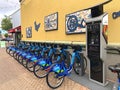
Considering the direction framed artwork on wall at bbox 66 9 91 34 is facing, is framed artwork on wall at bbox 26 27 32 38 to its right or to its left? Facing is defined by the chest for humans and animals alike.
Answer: on its right

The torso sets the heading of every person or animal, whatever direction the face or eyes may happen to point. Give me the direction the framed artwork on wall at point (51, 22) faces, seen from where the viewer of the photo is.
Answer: facing the viewer and to the left of the viewer

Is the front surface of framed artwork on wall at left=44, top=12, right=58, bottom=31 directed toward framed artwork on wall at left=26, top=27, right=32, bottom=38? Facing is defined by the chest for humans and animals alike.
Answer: no

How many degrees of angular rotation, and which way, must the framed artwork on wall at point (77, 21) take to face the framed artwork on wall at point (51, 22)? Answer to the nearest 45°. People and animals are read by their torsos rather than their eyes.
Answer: approximately 90° to its right

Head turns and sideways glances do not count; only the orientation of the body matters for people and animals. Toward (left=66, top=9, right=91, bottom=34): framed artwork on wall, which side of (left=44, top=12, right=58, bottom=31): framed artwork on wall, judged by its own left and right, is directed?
left

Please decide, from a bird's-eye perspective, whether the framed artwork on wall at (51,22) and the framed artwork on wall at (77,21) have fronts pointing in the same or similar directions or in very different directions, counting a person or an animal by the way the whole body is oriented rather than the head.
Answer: same or similar directions

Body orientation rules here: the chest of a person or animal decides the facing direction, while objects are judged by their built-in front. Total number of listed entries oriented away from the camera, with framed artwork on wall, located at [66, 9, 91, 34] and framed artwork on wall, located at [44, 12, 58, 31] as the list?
0
